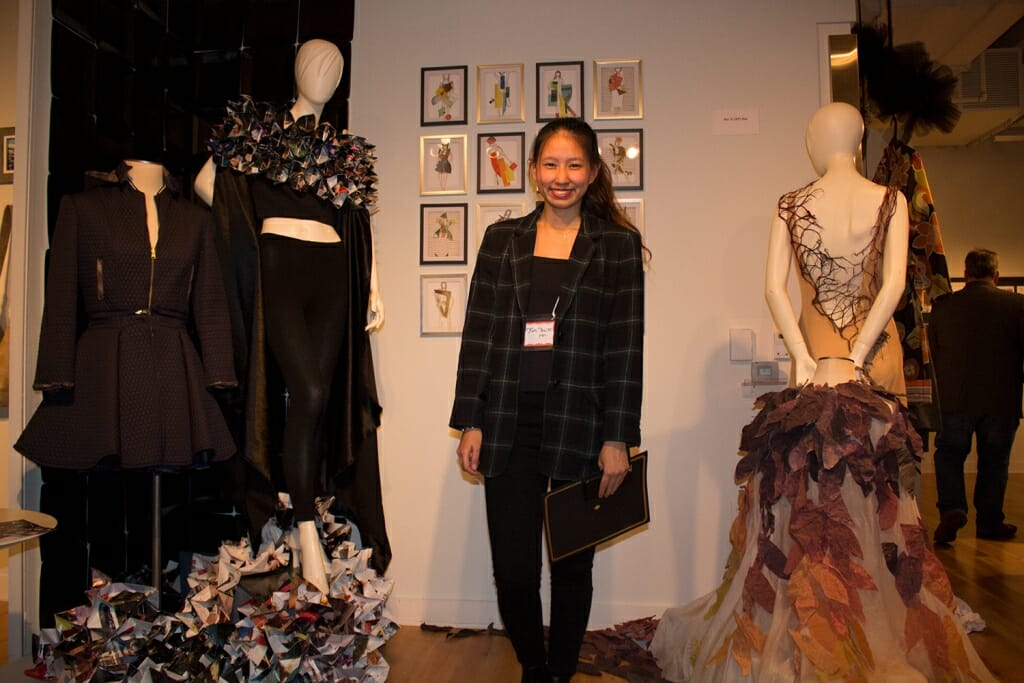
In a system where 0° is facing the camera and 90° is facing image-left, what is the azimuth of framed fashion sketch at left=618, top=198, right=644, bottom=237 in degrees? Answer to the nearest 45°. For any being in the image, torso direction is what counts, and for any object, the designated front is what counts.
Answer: approximately 0°

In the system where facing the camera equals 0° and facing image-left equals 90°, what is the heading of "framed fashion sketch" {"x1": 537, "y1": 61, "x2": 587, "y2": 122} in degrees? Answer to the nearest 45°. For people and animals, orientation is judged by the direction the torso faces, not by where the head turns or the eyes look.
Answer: approximately 0°

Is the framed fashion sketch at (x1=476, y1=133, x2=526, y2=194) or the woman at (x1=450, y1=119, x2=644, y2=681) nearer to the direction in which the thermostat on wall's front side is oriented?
the woman

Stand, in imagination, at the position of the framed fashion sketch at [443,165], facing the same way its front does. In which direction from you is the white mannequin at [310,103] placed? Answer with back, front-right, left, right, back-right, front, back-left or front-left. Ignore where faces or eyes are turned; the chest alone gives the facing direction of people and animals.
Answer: front-right

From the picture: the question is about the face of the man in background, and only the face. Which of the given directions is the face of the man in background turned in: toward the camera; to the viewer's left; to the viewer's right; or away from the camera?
away from the camera

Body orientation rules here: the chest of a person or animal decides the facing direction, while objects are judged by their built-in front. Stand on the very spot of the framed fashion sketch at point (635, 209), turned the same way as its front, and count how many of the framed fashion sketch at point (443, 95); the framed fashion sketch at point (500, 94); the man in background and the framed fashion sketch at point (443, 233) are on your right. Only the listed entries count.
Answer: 3

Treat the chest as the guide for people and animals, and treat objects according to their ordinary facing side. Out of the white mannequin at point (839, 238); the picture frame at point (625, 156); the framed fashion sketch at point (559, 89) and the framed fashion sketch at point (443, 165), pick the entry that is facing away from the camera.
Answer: the white mannequin

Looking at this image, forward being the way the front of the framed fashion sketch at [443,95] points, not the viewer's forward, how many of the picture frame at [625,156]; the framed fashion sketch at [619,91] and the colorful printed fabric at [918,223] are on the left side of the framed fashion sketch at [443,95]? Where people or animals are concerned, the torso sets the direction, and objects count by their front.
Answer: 3

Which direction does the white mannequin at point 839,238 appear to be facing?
away from the camera
